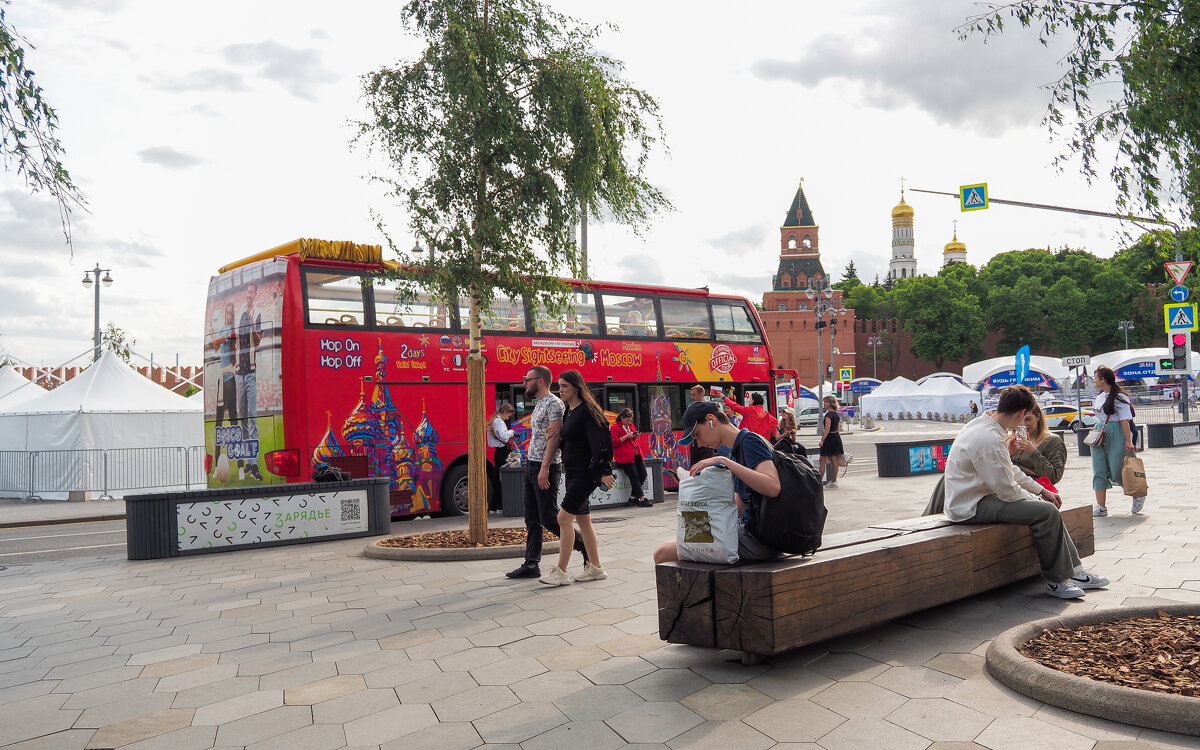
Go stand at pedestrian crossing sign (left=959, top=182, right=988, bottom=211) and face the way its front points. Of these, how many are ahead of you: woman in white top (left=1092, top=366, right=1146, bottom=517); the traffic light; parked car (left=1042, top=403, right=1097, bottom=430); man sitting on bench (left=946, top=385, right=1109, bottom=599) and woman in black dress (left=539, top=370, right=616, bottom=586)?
3

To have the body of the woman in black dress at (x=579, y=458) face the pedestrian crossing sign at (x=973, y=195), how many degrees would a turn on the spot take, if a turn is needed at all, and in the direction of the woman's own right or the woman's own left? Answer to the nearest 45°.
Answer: approximately 135° to the woman's own right

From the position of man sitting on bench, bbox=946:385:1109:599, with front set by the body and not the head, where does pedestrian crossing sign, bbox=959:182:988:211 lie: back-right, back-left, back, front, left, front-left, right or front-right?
left

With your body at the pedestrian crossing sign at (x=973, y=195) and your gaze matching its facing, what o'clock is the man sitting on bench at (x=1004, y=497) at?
The man sitting on bench is roughly at 12 o'clock from the pedestrian crossing sign.

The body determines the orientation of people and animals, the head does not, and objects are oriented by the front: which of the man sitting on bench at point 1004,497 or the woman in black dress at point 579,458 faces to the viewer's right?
the man sitting on bench

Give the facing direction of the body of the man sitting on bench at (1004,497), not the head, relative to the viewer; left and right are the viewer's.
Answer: facing to the right of the viewer
